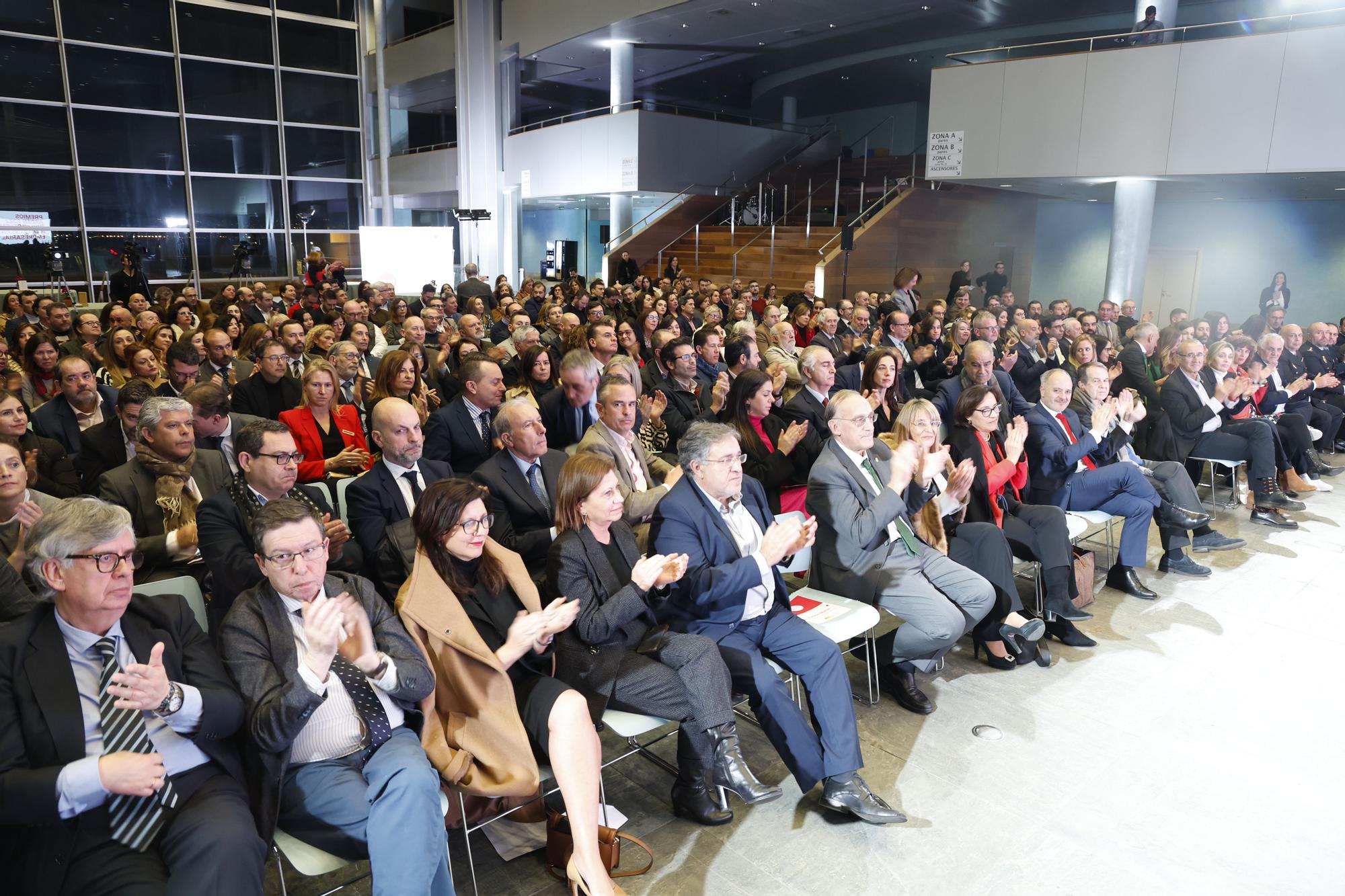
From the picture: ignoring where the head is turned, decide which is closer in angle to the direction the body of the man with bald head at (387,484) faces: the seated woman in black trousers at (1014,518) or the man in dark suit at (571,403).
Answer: the seated woman in black trousers

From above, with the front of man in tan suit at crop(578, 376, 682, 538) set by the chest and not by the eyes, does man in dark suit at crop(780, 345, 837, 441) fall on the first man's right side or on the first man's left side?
on the first man's left side

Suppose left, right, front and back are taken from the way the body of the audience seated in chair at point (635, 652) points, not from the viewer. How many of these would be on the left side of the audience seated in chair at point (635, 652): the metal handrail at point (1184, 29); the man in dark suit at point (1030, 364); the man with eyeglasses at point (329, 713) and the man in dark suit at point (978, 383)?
3

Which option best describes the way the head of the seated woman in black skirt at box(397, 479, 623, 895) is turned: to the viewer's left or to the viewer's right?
to the viewer's right

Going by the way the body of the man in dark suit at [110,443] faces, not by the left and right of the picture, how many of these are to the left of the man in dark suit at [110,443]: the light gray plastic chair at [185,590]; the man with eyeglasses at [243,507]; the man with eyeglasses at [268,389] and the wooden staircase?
2

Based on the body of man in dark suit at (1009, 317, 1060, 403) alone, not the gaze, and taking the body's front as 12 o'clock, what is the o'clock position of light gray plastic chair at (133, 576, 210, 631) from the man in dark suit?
The light gray plastic chair is roughly at 2 o'clock from the man in dark suit.

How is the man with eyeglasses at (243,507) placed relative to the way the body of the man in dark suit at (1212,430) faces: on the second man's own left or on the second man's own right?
on the second man's own right

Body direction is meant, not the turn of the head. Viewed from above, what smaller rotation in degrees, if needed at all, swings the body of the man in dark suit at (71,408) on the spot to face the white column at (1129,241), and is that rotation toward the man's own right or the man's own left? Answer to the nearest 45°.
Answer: approximately 45° to the man's own left

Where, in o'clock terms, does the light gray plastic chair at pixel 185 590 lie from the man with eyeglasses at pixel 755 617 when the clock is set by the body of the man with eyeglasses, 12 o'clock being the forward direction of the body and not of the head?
The light gray plastic chair is roughly at 4 o'clock from the man with eyeglasses.

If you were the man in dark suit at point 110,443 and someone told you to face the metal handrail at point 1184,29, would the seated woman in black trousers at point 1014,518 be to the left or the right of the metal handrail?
right
